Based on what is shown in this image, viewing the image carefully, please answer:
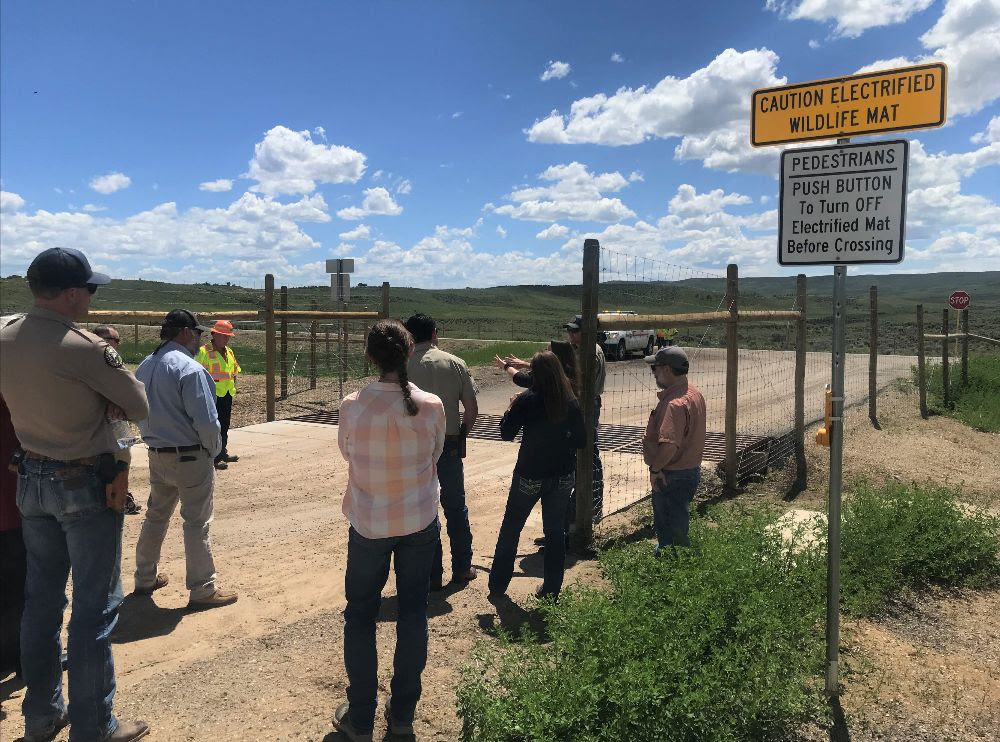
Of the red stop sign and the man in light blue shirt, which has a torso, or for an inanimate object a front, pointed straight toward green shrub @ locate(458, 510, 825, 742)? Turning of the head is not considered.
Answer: the red stop sign

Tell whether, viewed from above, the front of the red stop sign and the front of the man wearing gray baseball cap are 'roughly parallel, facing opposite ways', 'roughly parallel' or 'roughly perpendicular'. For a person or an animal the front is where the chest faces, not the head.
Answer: roughly perpendicular

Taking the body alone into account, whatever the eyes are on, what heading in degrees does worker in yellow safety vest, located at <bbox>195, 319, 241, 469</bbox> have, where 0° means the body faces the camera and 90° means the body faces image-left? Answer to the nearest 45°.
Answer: approximately 315°

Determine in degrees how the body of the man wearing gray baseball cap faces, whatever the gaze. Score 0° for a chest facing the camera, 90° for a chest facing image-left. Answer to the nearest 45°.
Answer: approximately 90°

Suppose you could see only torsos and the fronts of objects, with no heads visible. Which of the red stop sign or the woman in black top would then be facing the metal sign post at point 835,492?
the red stop sign

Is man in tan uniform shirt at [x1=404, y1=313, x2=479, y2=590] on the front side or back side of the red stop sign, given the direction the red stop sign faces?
on the front side

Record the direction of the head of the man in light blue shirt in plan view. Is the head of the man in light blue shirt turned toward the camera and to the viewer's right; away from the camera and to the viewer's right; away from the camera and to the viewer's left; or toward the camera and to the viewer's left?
away from the camera and to the viewer's right

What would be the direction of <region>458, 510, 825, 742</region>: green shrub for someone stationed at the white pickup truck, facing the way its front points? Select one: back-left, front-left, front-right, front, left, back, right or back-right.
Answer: front-left

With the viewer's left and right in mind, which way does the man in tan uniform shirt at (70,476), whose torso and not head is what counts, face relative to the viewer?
facing away from the viewer and to the right of the viewer

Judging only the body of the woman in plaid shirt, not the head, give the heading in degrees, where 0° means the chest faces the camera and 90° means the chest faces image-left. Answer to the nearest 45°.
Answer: approximately 180°

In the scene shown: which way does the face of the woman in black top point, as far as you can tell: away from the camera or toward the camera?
away from the camera

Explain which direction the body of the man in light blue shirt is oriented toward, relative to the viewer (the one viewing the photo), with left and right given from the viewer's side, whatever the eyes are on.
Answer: facing away from the viewer and to the right of the viewer

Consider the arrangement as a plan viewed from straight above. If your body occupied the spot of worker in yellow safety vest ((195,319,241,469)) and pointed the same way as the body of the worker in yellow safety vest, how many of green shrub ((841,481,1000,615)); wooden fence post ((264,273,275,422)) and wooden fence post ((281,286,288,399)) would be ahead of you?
1

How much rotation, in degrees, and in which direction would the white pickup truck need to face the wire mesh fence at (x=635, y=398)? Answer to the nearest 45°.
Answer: approximately 45° to its left
